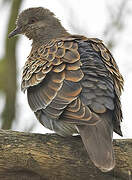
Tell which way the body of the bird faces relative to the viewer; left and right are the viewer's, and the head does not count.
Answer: facing away from the viewer and to the left of the viewer
